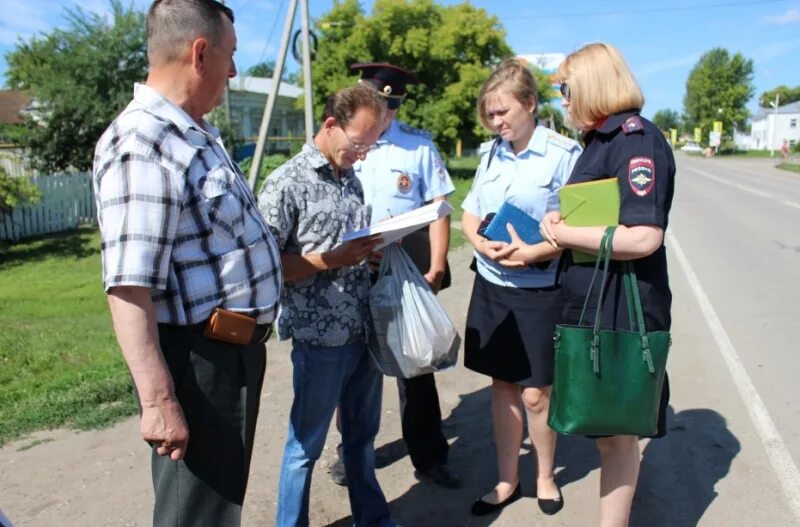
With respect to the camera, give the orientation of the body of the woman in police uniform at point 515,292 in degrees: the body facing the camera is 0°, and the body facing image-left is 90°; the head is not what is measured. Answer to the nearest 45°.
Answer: approximately 45°

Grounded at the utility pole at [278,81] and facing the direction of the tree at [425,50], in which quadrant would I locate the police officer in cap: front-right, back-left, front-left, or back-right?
back-right

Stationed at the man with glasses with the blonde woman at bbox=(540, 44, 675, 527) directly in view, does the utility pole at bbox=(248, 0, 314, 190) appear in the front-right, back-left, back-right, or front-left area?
back-left

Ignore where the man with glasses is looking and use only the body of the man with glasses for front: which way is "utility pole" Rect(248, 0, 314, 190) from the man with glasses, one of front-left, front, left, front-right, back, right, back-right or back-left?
back-left

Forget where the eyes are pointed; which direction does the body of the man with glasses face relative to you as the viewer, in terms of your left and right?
facing the viewer and to the right of the viewer

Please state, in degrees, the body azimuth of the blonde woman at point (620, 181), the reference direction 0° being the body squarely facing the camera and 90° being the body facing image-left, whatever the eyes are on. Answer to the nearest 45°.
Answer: approximately 90°

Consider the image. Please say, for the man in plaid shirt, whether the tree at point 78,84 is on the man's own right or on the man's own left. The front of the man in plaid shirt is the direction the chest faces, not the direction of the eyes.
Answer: on the man's own left

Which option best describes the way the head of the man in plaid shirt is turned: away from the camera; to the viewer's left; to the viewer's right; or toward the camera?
to the viewer's right

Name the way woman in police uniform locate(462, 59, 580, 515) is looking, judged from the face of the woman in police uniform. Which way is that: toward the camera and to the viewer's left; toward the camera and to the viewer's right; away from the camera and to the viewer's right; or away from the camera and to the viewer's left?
toward the camera and to the viewer's left

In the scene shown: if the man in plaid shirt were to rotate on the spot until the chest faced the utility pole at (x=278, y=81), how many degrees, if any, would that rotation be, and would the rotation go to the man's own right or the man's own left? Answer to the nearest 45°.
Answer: approximately 90° to the man's own left

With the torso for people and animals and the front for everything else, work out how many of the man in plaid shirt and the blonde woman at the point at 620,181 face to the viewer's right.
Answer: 1

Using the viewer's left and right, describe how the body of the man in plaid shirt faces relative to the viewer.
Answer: facing to the right of the viewer
